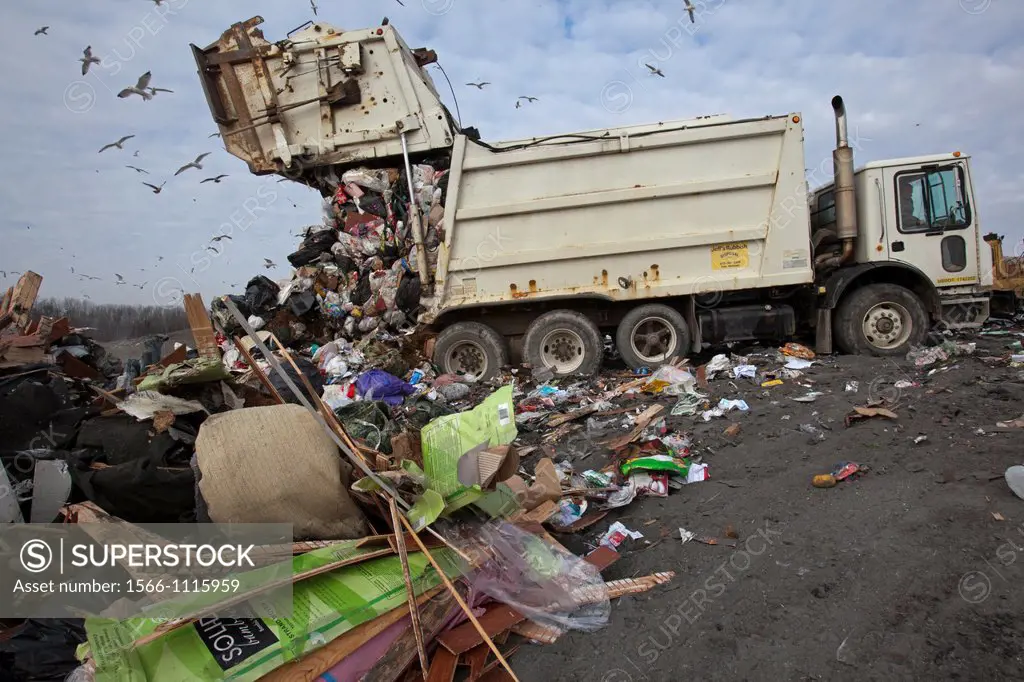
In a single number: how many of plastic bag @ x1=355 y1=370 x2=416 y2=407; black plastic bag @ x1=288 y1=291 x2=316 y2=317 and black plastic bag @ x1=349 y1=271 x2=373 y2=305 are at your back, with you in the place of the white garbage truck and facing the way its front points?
3

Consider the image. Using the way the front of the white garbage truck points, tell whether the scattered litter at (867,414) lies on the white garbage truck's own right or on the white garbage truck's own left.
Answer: on the white garbage truck's own right

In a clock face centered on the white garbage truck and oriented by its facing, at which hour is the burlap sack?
The burlap sack is roughly at 4 o'clock from the white garbage truck.

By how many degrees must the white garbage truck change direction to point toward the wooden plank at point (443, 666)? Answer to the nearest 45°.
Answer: approximately 90° to its right

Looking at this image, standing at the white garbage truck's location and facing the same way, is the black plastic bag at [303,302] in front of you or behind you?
behind

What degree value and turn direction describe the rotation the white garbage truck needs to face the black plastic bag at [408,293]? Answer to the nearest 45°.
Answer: approximately 180°

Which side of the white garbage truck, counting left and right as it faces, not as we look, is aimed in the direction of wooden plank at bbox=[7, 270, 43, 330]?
back

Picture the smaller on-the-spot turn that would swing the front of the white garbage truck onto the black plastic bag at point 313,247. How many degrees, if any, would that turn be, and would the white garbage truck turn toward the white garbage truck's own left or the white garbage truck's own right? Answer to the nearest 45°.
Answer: approximately 180°

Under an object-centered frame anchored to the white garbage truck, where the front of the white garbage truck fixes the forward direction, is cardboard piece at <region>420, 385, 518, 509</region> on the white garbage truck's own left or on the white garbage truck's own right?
on the white garbage truck's own right

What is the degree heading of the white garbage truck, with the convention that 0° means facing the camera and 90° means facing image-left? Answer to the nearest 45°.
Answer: approximately 270°

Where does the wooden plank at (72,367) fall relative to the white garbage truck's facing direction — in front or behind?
behind

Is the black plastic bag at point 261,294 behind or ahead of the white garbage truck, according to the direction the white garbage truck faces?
behind

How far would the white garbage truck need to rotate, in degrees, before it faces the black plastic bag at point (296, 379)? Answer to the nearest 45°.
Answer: approximately 135° to its right

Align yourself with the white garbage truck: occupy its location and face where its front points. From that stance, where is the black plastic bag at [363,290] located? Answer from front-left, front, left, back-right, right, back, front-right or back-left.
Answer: back

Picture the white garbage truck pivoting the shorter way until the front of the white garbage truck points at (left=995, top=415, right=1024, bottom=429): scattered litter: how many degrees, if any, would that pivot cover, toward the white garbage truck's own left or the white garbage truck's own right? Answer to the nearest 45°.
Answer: approximately 45° to the white garbage truck's own right

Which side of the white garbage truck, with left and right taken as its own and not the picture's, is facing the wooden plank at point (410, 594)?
right

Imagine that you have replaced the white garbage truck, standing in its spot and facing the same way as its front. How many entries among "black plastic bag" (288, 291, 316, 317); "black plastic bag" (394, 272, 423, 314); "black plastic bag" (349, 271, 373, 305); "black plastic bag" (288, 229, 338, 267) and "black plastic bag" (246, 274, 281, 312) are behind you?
5
